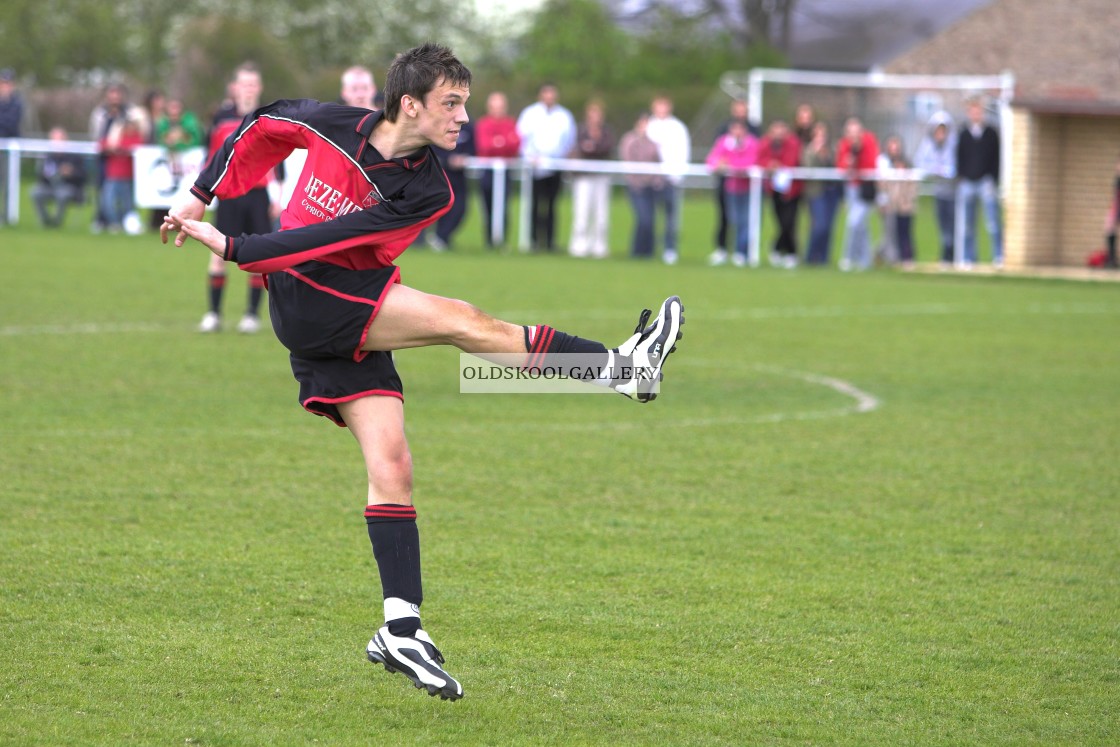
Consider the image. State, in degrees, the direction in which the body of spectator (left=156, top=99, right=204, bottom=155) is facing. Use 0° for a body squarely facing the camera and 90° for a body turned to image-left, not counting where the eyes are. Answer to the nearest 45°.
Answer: approximately 0°

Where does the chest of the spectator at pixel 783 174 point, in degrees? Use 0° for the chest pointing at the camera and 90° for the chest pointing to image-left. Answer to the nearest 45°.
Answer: approximately 0°

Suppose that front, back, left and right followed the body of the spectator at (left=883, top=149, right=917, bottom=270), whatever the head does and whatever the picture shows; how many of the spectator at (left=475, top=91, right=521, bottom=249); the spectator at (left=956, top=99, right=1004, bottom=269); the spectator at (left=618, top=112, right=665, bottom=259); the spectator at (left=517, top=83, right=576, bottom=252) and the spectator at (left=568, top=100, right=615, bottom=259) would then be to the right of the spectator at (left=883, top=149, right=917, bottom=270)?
4

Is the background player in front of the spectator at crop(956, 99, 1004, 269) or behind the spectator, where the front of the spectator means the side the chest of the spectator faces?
in front

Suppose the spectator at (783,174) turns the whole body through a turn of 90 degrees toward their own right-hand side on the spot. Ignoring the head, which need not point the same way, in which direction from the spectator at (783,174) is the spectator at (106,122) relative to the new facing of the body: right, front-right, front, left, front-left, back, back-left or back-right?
front

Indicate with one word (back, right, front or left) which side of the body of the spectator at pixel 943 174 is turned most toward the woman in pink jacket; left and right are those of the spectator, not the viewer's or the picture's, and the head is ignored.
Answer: right

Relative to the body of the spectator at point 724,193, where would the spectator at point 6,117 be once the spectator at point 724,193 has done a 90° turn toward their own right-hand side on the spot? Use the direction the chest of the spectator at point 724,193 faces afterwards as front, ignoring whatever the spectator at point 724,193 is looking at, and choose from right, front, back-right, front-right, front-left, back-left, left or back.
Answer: front

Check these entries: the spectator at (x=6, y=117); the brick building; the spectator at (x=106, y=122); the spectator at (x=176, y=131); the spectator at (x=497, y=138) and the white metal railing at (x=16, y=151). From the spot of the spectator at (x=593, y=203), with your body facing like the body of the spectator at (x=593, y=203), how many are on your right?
5
